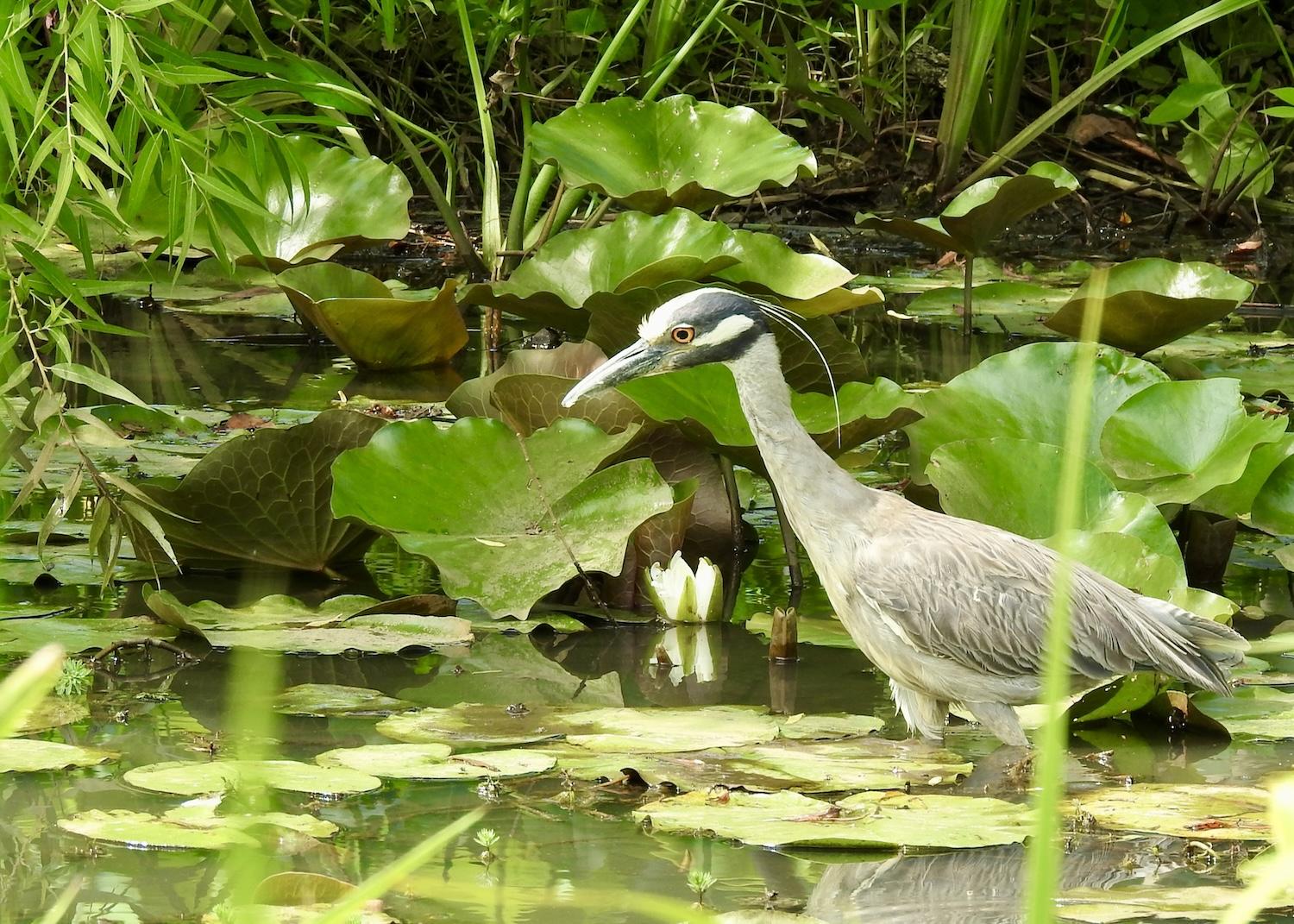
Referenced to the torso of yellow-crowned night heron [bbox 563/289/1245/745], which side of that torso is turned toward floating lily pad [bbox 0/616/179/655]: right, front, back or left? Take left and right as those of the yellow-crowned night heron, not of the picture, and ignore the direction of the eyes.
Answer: front

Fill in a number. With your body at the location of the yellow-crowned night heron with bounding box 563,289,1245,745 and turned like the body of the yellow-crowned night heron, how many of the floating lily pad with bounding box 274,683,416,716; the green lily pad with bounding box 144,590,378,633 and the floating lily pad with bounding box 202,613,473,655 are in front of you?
3

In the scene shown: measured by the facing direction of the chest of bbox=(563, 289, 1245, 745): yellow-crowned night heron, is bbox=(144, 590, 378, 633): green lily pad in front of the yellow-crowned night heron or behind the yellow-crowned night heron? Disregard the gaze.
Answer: in front

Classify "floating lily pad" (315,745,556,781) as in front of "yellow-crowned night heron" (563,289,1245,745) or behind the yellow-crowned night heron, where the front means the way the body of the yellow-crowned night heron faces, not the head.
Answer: in front

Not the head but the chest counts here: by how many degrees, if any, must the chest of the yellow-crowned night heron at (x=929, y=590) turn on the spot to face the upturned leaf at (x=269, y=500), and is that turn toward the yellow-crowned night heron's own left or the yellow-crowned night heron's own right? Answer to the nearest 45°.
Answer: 0° — it already faces it

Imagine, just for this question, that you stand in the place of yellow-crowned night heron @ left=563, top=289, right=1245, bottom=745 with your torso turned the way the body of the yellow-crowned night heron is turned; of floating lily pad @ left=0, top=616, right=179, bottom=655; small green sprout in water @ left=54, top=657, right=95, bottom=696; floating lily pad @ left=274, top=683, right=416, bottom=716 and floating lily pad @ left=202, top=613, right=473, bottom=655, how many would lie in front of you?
4

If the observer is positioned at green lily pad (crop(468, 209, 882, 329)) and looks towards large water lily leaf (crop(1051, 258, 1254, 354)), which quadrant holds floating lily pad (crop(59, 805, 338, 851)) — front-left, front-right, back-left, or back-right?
back-right

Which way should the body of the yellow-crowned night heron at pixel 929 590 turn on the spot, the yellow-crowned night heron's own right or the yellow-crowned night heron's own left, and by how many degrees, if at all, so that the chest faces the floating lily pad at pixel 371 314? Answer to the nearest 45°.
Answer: approximately 45° to the yellow-crowned night heron's own right

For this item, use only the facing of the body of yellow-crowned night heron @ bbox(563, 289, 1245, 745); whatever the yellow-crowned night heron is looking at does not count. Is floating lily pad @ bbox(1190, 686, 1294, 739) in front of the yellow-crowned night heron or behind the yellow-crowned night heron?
behind

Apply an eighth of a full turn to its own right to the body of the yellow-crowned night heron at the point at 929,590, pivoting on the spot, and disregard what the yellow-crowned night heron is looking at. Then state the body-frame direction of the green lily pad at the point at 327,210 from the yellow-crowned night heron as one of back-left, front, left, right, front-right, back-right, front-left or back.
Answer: front

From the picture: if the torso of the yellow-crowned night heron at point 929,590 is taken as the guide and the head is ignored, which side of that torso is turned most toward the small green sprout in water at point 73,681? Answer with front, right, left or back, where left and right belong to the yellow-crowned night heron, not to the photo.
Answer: front

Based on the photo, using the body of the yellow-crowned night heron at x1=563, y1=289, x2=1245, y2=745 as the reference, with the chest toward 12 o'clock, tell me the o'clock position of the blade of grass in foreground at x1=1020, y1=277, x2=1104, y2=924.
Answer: The blade of grass in foreground is roughly at 9 o'clock from the yellow-crowned night heron.

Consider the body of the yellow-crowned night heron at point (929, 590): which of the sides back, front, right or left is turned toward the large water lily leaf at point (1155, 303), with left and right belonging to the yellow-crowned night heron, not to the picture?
right

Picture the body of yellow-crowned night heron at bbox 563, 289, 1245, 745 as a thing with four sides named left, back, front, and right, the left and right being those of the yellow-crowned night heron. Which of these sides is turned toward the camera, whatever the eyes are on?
left

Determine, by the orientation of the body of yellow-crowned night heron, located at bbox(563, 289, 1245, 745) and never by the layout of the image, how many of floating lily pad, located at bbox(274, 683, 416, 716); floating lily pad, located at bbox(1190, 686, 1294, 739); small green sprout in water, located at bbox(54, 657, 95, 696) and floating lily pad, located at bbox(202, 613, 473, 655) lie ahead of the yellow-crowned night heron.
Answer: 3
